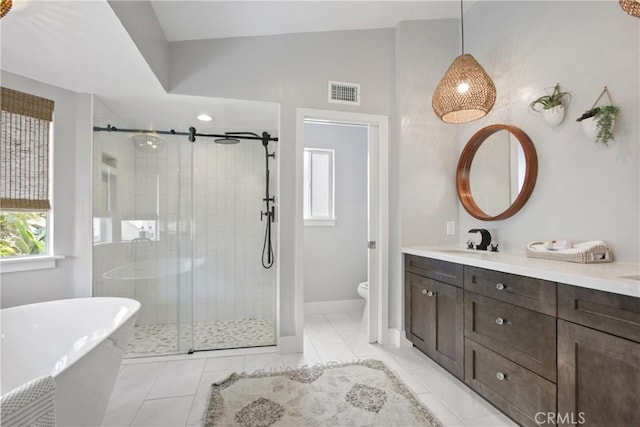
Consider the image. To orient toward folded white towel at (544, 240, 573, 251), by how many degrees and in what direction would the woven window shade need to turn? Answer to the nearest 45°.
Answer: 0° — it already faces it

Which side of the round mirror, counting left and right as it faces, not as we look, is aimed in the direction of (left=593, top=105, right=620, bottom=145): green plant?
left

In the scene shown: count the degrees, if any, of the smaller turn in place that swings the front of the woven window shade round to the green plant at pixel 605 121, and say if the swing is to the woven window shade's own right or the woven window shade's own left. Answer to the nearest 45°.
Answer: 0° — it already faces it

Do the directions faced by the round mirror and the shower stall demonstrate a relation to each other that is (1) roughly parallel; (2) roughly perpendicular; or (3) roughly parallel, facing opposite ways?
roughly perpendicular

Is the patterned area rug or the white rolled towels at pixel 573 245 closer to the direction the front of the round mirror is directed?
the patterned area rug

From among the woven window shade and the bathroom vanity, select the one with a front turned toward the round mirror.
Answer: the woven window shade

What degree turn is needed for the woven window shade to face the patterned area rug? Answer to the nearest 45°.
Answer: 0° — it already faces it

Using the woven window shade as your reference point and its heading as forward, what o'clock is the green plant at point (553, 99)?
The green plant is roughly at 12 o'clock from the woven window shade.

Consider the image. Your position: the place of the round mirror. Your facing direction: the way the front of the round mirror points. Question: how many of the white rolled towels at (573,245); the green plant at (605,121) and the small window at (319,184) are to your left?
2

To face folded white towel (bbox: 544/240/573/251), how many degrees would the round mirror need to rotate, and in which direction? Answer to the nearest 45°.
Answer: approximately 90° to its left

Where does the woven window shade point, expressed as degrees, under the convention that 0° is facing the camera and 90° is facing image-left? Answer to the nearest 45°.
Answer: approximately 315°

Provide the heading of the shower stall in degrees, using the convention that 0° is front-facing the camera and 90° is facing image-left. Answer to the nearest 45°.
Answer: approximately 0°
